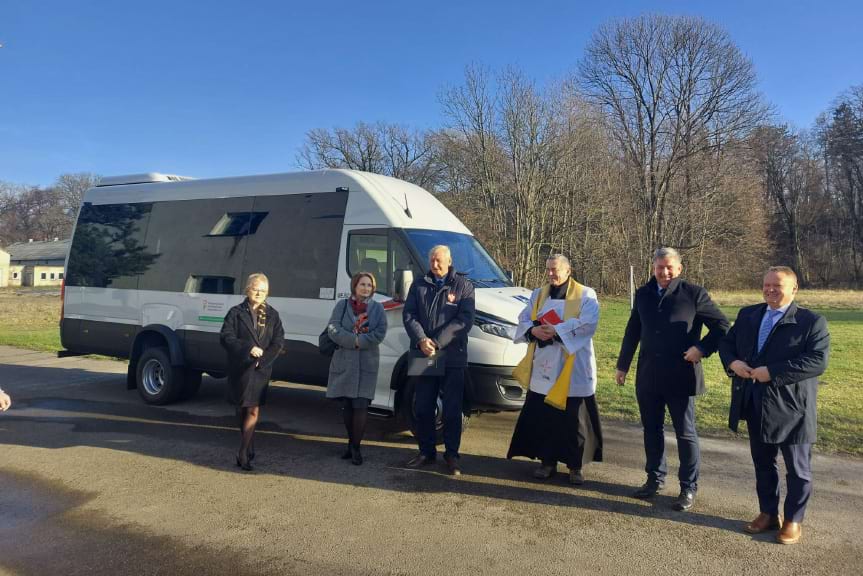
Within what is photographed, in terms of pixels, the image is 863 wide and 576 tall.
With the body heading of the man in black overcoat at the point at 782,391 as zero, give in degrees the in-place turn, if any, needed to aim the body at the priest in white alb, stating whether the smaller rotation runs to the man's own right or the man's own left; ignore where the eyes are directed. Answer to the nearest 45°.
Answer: approximately 45° to the man's own right

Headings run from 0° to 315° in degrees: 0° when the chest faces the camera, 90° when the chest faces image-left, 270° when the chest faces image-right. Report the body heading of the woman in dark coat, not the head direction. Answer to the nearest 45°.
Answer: approximately 0°

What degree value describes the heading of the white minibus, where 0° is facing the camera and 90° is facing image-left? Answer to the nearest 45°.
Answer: approximately 315°

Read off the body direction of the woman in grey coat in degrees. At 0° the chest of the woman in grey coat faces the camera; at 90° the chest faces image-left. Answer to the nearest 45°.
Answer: approximately 0°

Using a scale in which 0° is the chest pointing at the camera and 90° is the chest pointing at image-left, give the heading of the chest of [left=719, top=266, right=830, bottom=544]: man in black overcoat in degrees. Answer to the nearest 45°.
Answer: approximately 45°

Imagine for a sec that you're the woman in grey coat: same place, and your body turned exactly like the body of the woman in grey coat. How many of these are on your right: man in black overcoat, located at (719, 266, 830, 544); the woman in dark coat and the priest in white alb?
1

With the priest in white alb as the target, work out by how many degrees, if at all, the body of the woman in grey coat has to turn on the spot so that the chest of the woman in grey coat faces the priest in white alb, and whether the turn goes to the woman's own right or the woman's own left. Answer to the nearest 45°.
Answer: approximately 90° to the woman's own left

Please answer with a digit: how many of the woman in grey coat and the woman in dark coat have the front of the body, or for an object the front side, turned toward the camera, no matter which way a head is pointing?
2

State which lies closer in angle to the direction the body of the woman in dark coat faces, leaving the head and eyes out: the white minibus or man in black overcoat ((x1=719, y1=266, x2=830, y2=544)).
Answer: the man in black overcoat

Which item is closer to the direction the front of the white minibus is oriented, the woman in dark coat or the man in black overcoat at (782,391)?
the man in black overcoat
